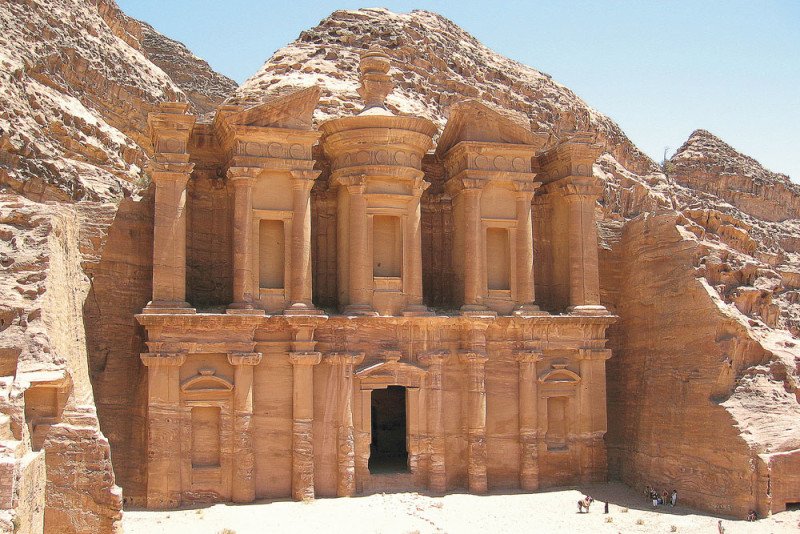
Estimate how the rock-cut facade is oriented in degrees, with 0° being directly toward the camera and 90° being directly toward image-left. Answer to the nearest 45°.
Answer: approximately 0°
